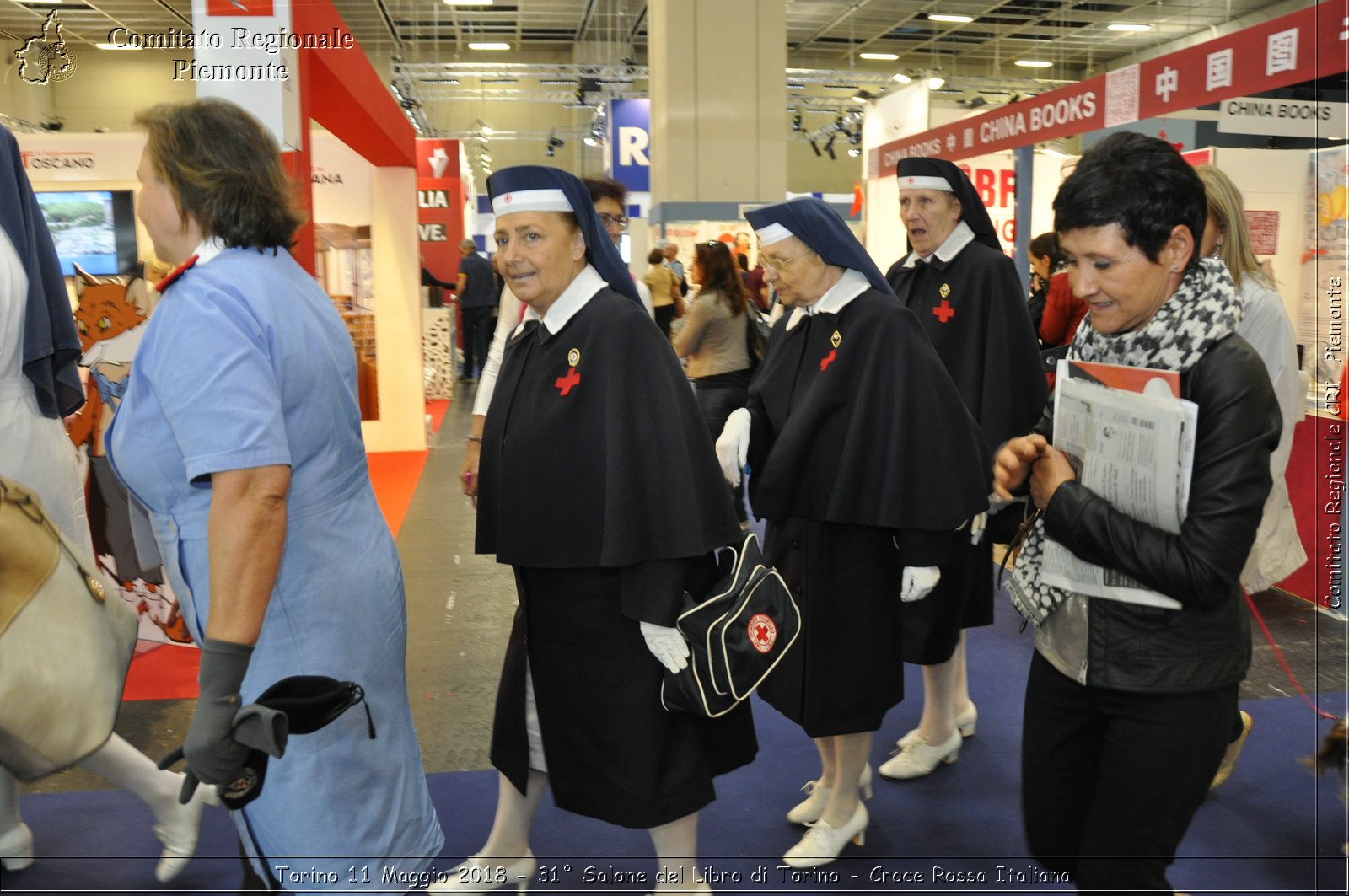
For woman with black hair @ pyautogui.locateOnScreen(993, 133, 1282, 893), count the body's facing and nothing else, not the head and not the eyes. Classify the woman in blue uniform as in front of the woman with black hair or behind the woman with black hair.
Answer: in front

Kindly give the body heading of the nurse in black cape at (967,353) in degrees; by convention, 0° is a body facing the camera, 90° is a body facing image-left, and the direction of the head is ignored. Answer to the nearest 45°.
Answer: approximately 45°

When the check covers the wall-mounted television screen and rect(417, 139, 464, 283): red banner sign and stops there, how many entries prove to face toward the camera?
2

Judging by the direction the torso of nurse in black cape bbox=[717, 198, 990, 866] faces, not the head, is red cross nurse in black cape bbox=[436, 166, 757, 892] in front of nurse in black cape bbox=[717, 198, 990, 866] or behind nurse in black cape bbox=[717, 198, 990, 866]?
in front

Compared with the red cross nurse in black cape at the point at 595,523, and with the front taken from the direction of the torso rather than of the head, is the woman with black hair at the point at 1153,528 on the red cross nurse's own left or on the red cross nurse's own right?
on the red cross nurse's own left

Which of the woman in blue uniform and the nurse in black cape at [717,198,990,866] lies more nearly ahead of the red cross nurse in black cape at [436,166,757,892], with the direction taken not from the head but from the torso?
the woman in blue uniform

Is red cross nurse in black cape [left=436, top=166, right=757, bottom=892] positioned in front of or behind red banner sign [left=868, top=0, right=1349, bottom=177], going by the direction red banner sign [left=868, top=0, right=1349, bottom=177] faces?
in front

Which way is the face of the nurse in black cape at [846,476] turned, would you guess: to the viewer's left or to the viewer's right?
to the viewer's left

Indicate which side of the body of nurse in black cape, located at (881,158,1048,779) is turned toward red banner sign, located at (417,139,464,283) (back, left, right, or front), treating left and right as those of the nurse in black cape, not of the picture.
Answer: right

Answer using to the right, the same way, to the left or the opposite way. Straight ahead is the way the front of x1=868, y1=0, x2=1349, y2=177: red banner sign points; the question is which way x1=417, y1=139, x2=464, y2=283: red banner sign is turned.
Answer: to the left

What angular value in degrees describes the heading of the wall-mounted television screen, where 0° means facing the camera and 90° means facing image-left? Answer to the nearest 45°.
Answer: approximately 0°

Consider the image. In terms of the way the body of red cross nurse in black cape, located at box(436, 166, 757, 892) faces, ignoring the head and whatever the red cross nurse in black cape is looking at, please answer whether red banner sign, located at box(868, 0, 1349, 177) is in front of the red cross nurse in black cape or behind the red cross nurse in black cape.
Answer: behind

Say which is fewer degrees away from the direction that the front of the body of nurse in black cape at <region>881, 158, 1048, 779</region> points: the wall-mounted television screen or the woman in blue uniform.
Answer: the woman in blue uniform

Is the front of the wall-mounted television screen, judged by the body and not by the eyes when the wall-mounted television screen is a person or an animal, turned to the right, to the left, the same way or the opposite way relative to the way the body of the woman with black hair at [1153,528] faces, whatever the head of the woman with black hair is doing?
to the left

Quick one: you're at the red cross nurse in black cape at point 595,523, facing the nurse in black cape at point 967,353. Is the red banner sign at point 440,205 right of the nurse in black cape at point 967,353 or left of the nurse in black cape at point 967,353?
left
